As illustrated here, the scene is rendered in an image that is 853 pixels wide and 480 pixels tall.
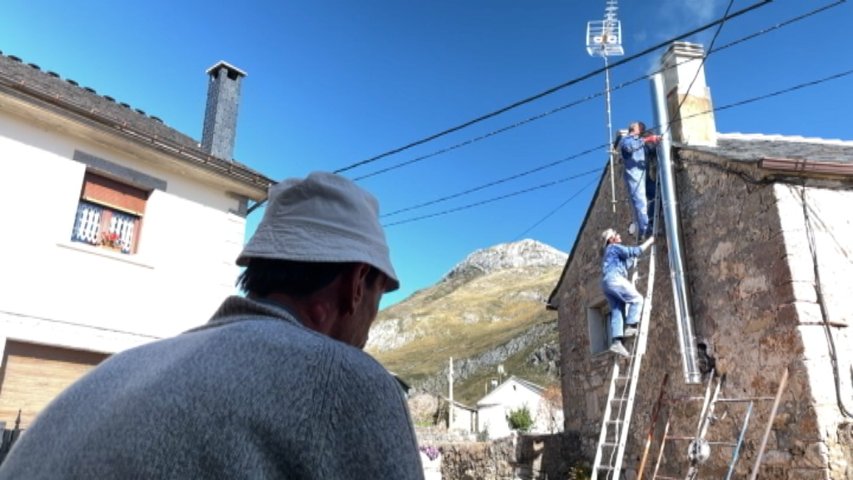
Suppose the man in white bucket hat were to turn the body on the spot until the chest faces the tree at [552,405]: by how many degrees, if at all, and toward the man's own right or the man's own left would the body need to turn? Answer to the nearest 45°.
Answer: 0° — they already face it

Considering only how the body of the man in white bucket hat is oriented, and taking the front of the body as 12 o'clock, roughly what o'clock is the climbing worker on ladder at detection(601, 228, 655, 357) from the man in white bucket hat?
The climbing worker on ladder is roughly at 12 o'clock from the man in white bucket hat.

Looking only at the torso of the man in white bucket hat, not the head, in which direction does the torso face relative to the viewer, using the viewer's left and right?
facing away from the viewer and to the right of the viewer

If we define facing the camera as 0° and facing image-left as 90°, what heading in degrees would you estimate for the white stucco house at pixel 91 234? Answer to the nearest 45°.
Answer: approximately 315°

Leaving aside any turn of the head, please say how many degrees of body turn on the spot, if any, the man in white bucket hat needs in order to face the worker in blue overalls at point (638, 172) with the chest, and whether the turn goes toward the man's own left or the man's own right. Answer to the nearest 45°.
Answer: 0° — they already face them

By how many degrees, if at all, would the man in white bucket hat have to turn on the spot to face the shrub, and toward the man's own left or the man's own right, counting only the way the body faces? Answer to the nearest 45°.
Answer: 0° — they already face it

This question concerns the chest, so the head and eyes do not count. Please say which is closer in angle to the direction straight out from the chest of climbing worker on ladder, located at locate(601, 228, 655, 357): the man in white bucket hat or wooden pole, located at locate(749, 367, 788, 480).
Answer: the wooden pole

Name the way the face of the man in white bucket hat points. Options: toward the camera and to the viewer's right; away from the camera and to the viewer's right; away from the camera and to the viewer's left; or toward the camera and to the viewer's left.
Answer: away from the camera and to the viewer's right

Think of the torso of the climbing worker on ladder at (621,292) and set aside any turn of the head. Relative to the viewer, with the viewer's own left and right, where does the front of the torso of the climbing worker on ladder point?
facing to the right of the viewer

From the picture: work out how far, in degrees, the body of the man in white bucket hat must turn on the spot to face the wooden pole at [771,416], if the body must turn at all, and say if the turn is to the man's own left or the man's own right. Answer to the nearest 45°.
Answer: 0° — they already face it
